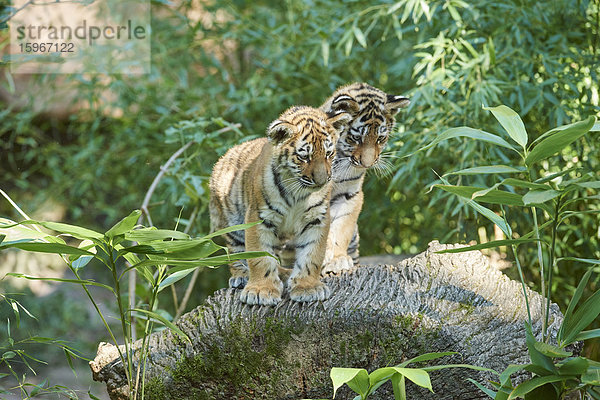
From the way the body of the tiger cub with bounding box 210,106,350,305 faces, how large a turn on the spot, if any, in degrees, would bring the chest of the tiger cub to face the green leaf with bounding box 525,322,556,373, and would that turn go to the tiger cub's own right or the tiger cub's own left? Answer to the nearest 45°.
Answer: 0° — it already faces it

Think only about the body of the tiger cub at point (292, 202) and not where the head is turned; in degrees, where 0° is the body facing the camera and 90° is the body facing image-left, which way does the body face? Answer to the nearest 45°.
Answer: approximately 315°

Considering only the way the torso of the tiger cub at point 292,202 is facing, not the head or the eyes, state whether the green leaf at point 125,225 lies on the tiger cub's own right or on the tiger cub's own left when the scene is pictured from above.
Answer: on the tiger cub's own right

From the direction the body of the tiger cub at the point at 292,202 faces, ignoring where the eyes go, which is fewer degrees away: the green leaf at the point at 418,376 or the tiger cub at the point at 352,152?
the green leaf

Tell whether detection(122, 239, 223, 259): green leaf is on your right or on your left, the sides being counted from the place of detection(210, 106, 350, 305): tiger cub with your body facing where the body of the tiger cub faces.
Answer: on your right

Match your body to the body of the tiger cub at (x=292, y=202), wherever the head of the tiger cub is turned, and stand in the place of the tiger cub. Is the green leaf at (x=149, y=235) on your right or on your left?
on your right
